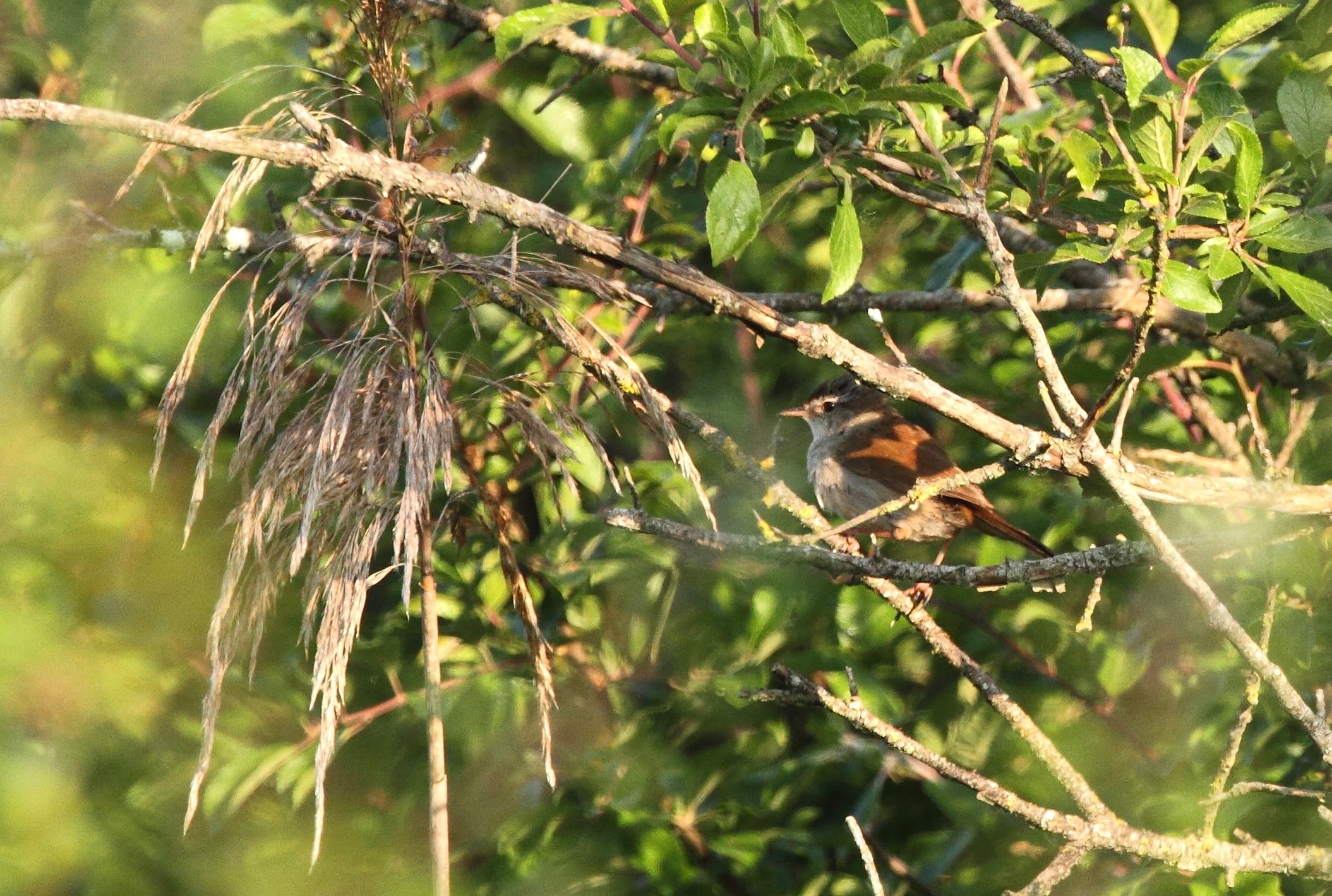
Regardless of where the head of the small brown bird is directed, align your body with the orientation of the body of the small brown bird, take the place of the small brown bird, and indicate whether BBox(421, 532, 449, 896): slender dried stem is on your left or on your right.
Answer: on your left

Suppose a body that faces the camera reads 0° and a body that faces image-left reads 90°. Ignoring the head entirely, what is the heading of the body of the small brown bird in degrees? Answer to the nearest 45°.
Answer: approximately 90°

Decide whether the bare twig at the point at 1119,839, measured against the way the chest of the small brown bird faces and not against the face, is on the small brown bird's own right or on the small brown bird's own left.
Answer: on the small brown bird's own left
